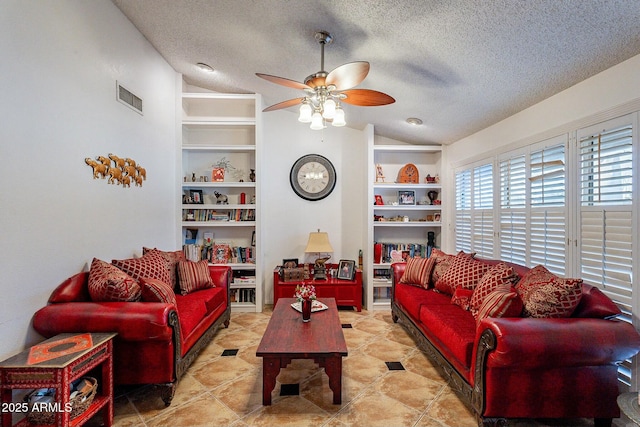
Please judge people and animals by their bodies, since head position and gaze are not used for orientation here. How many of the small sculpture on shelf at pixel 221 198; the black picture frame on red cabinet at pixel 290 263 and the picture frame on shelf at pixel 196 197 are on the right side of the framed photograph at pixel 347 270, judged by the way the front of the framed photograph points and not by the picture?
3

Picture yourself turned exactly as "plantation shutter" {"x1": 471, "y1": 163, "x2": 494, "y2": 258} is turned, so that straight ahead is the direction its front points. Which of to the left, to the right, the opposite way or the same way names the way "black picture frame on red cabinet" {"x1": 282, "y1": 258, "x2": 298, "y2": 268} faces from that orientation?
to the left

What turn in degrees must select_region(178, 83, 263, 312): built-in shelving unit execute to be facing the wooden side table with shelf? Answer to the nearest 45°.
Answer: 0° — it already faces it

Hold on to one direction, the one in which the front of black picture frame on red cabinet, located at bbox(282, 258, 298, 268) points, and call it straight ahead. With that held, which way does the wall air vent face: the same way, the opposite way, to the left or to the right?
to the left

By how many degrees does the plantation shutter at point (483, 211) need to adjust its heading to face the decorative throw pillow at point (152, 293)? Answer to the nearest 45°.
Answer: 0° — it already faces it

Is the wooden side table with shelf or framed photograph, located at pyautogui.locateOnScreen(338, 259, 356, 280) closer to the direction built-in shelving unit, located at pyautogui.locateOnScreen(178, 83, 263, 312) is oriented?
the wooden side table with shelf

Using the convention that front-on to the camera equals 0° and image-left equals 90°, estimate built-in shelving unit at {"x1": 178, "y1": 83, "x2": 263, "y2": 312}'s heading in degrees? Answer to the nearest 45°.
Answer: approximately 0°

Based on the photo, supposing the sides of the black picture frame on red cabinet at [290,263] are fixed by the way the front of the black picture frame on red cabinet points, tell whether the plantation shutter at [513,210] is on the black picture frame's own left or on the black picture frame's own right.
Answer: on the black picture frame's own left

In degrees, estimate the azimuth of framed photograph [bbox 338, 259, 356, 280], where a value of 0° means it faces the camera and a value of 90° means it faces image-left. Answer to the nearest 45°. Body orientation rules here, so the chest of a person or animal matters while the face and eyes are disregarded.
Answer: approximately 0°

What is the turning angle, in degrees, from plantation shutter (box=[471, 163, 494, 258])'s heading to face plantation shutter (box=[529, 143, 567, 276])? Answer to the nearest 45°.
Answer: approximately 90° to its left

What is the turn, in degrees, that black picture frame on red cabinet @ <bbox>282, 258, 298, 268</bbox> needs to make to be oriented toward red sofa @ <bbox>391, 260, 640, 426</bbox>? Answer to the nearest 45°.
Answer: approximately 45° to its left
